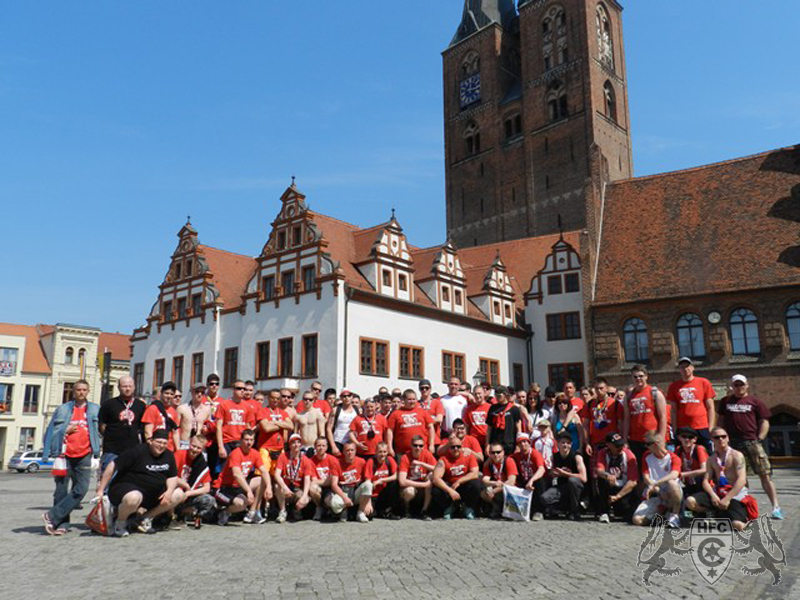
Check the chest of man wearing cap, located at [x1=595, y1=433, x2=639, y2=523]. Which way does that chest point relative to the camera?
toward the camera

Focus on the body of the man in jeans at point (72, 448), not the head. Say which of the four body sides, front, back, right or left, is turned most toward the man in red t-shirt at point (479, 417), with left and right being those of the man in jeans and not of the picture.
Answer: left

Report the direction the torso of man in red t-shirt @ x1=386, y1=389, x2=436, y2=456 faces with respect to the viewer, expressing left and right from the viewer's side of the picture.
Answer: facing the viewer

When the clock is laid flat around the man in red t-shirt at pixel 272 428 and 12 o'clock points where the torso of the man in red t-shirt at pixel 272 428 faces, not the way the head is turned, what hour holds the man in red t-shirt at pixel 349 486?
the man in red t-shirt at pixel 349 486 is roughly at 10 o'clock from the man in red t-shirt at pixel 272 428.

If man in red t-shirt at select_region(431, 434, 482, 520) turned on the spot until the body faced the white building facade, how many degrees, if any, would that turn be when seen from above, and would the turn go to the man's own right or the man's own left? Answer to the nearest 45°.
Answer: approximately 180°

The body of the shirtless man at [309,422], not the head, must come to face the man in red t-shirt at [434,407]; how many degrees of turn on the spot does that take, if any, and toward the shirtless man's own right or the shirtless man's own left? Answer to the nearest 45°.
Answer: approximately 90° to the shirtless man's own left

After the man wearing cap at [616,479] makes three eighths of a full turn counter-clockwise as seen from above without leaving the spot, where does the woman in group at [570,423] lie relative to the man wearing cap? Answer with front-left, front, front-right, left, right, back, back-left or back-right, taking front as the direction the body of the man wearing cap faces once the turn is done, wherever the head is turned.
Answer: left

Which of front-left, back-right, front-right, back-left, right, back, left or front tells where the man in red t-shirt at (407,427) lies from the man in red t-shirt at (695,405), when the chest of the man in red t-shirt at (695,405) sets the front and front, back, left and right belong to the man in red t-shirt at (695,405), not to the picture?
right

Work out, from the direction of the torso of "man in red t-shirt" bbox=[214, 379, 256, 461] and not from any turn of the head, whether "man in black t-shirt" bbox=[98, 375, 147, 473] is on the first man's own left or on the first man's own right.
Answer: on the first man's own right

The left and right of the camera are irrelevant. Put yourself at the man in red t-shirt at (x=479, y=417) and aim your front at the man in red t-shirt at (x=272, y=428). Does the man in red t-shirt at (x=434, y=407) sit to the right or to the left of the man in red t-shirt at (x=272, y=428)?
right

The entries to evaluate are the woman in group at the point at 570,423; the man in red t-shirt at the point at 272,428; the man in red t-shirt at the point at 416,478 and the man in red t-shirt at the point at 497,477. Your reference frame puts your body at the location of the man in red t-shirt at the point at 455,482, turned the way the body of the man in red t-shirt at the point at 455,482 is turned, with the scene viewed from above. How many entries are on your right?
2

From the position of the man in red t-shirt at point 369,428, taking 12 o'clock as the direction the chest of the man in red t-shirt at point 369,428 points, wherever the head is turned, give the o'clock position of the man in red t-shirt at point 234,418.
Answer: the man in red t-shirt at point 234,418 is roughly at 2 o'clock from the man in red t-shirt at point 369,428.

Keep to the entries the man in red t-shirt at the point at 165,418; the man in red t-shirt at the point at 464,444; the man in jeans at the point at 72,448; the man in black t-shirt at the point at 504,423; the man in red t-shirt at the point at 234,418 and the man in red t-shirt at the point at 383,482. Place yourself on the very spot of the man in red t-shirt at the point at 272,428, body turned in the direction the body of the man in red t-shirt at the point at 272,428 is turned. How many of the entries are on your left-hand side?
3

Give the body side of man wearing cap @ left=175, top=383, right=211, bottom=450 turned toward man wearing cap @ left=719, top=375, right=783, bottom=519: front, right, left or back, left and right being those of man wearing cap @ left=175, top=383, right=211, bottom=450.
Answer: left
